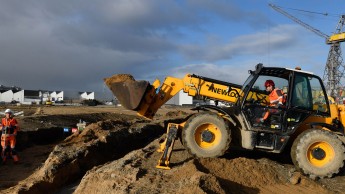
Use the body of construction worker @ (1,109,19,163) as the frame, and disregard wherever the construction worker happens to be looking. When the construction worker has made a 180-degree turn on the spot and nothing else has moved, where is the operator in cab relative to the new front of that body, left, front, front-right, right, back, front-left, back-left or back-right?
back-right

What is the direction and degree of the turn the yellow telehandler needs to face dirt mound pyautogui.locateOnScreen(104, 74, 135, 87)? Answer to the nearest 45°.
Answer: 0° — it already faces it

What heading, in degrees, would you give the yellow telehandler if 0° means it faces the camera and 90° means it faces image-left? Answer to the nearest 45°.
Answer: approximately 90°

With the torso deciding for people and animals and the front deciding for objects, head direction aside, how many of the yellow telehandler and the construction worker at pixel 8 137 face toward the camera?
1

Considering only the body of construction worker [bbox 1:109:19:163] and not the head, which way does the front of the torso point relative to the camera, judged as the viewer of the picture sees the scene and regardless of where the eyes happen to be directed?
toward the camera

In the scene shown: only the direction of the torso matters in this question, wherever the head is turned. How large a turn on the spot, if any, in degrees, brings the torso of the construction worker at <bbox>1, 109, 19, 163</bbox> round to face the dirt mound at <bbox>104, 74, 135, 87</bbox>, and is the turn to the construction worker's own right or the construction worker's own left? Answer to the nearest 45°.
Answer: approximately 45° to the construction worker's own left
